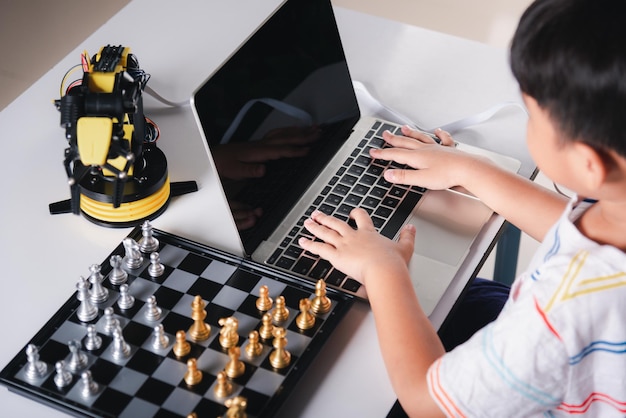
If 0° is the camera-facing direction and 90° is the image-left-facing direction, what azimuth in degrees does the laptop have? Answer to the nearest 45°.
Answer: approximately 315°

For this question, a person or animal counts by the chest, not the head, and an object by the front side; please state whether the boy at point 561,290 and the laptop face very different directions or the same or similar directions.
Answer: very different directions

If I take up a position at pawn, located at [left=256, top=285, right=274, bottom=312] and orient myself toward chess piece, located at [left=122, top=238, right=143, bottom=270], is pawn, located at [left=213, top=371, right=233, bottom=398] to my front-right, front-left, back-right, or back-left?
back-left

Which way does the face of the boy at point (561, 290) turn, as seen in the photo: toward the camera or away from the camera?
away from the camera

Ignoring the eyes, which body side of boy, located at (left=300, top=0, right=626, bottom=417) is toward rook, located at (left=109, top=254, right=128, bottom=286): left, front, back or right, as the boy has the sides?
front

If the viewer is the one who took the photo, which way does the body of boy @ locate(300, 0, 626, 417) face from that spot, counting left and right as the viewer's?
facing away from the viewer and to the left of the viewer

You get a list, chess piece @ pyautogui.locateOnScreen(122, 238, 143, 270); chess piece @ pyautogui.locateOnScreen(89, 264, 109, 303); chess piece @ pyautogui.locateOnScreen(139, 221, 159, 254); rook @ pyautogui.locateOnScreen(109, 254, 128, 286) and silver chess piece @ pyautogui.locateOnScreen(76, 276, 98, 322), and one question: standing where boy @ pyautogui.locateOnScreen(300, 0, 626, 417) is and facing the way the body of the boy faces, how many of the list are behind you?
0
